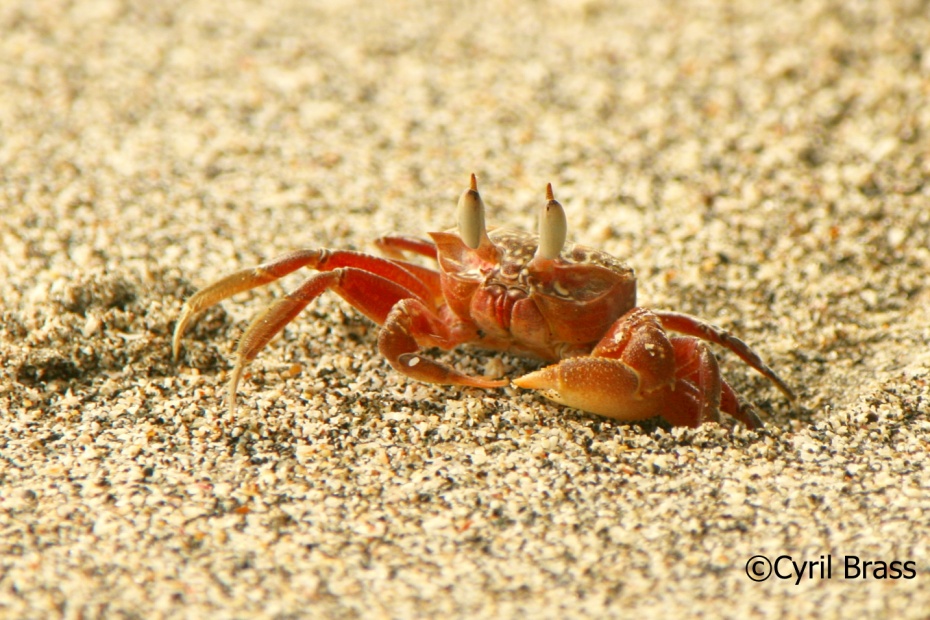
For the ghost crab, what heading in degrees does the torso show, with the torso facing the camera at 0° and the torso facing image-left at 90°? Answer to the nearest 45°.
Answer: approximately 45°
